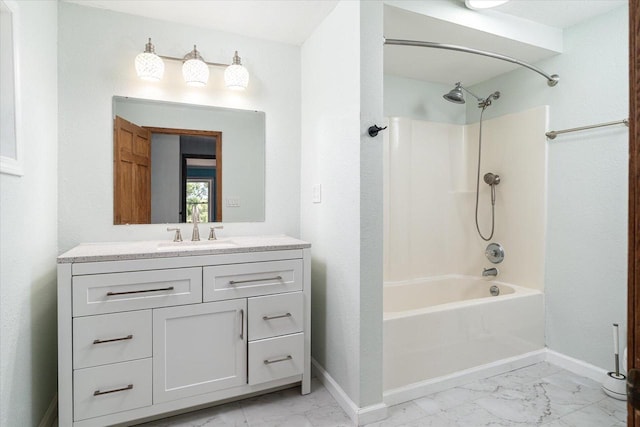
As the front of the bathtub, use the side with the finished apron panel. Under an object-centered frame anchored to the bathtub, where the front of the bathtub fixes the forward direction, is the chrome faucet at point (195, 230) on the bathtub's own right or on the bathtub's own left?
on the bathtub's own right

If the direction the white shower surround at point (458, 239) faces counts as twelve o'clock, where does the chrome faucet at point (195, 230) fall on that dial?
The chrome faucet is roughly at 3 o'clock from the white shower surround.

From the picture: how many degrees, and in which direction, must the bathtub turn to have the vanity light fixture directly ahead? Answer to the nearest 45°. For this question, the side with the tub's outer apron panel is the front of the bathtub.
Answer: approximately 90° to its right

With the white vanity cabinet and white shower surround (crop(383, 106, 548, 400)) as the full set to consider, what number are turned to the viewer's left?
0

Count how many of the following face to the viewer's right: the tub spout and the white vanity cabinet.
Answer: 0

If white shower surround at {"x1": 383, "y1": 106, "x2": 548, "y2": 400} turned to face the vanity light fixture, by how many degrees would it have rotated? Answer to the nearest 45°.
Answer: approximately 90° to its right

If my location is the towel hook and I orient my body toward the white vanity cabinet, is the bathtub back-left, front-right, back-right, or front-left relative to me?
back-right

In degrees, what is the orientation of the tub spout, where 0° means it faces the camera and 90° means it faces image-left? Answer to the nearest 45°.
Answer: approximately 45°

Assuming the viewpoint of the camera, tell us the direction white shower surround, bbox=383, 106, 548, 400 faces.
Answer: facing the viewer and to the right of the viewer

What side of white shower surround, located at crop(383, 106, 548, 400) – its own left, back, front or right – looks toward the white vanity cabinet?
right

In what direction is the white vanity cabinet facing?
toward the camera
